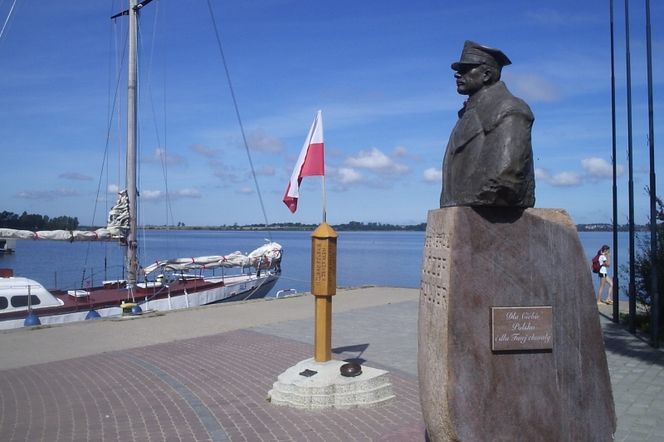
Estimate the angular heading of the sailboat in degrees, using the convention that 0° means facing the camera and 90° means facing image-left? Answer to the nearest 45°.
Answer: approximately 225°

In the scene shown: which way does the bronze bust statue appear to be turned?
to the viewer's left

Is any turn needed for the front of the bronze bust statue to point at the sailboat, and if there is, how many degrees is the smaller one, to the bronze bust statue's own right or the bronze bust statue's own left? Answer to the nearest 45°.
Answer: approximately 45° to the bronze bust statue's own right

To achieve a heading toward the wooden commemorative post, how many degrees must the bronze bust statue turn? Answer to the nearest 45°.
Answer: approximately 45° to its right

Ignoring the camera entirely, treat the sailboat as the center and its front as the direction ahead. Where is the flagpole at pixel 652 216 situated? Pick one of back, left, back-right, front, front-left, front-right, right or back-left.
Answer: right

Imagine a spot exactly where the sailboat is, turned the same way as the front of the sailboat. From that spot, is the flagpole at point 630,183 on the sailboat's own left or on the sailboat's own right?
on the sailboat's own right
